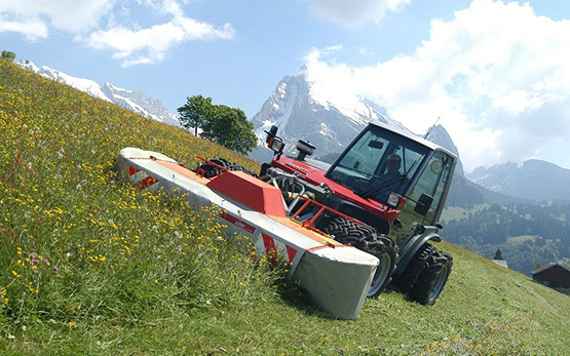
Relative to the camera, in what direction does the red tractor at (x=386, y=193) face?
facing the viewer and to the left of the viewer
